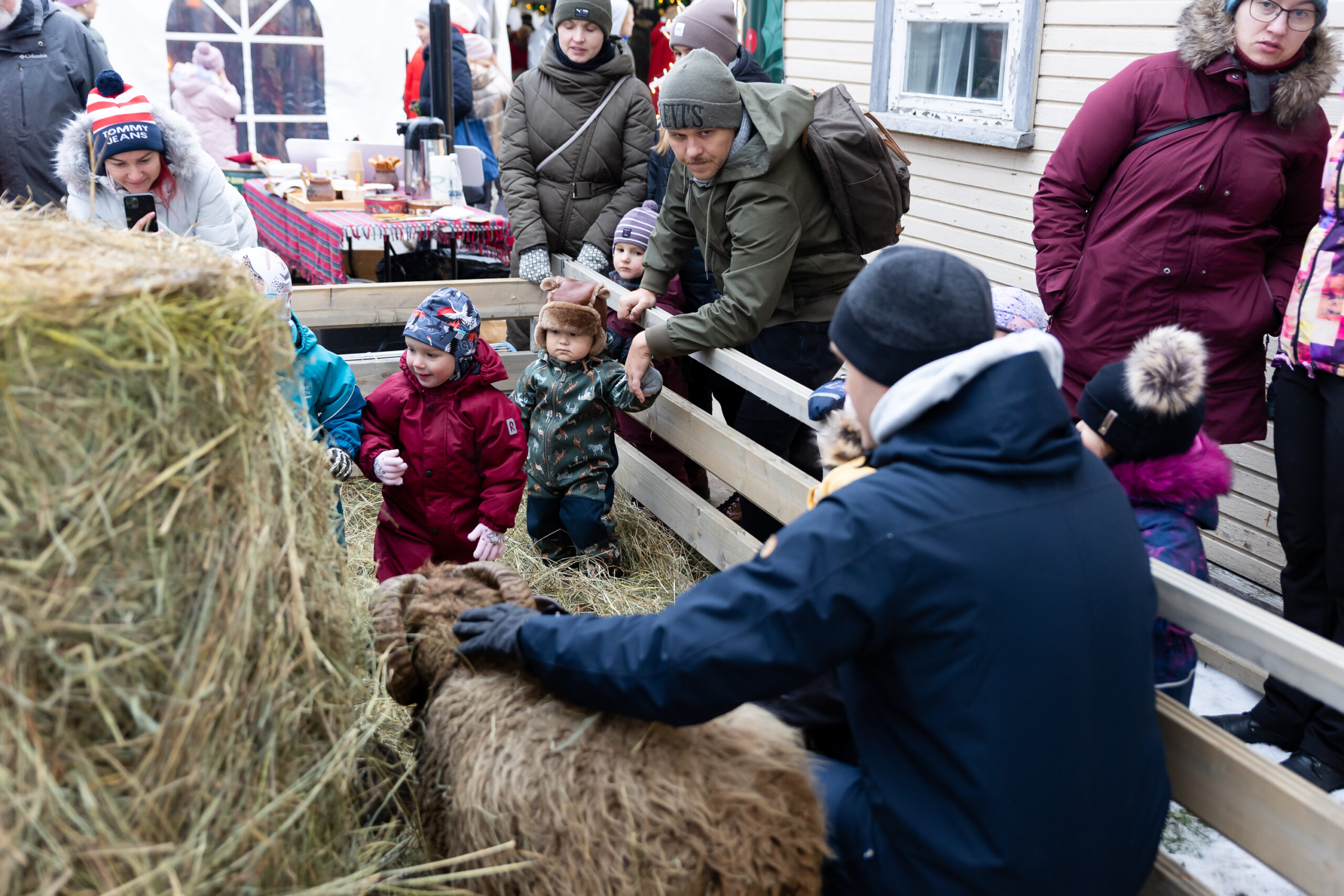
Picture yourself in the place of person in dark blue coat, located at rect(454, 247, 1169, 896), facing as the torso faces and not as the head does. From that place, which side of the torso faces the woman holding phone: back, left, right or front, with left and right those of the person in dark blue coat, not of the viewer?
front

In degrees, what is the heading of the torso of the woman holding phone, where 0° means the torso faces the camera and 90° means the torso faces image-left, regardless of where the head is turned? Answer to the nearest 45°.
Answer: approximately 0°

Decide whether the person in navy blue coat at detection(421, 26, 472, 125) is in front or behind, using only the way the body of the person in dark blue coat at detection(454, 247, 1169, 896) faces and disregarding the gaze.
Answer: in front

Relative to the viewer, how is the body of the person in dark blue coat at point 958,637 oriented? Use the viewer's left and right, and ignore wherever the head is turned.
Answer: facing away from the viewer and to the left of the viewer

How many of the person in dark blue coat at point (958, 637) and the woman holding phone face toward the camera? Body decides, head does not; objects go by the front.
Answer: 1

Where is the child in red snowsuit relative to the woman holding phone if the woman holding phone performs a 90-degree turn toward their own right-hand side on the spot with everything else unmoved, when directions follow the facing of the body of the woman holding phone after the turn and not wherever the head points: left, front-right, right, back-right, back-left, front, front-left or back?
back-left

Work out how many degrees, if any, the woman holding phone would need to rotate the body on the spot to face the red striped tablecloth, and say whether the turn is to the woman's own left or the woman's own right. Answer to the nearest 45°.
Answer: approximately 135° to the woman's own left

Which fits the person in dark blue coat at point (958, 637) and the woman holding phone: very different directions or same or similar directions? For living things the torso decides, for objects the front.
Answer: very different directions

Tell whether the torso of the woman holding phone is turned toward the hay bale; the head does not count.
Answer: yes
